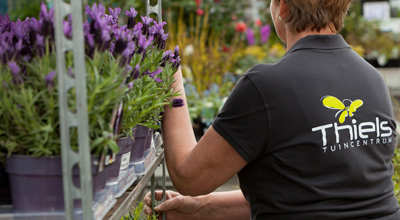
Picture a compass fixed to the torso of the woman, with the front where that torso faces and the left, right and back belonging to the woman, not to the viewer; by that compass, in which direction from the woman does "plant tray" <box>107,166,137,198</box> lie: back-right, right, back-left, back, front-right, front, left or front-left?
left

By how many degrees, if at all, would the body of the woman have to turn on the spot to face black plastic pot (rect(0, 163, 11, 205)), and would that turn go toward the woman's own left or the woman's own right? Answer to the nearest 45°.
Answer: approximately 90° to the woman's own left

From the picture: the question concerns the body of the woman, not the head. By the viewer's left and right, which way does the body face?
facing away from the viewer and to the left of the viewer

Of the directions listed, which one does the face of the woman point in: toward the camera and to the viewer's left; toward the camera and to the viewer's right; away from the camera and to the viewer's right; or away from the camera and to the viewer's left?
away from the camera and to the viewer's left

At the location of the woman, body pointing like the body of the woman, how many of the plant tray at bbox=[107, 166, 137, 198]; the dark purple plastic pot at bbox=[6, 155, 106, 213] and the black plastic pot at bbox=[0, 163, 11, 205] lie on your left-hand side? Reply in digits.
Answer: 3

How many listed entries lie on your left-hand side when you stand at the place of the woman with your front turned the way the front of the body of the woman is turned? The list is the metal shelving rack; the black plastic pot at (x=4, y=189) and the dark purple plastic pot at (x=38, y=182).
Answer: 3

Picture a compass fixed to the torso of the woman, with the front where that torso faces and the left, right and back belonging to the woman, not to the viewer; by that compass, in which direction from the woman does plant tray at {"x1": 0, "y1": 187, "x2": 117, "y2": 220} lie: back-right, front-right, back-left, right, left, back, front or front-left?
left

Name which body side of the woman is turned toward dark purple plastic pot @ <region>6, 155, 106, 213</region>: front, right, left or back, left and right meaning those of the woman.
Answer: left
